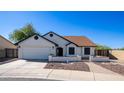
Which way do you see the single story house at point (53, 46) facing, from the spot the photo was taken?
facing the viewer
